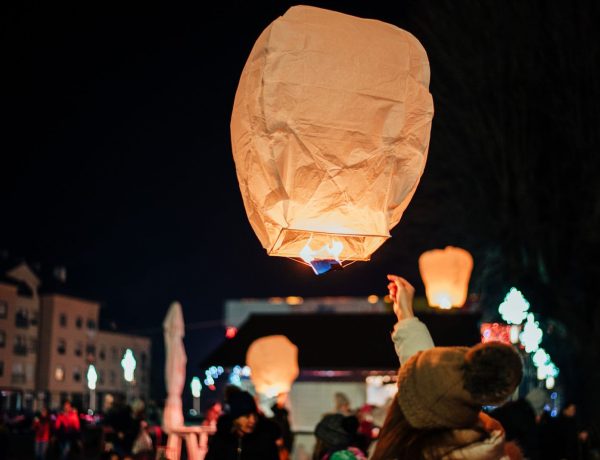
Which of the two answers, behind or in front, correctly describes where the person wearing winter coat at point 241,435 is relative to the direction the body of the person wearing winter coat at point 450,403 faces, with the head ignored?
in front

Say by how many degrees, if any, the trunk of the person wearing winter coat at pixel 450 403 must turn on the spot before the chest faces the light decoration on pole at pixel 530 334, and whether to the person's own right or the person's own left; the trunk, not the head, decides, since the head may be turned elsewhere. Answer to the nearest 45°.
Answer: approximately 45° to the person's own right

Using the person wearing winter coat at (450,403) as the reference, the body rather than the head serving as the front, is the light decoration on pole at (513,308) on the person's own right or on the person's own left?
on the person's own right

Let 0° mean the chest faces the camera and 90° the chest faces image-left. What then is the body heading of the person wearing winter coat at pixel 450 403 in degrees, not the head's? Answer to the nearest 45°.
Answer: approximately 135°

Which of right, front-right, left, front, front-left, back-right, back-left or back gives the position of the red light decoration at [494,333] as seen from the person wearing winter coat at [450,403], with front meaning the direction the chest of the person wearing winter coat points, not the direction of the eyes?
front-right

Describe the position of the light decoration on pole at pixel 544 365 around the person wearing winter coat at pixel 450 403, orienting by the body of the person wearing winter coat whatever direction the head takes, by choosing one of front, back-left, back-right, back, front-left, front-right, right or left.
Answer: front-right

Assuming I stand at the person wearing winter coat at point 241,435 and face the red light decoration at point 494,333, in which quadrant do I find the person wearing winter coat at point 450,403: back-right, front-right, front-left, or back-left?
back-right
